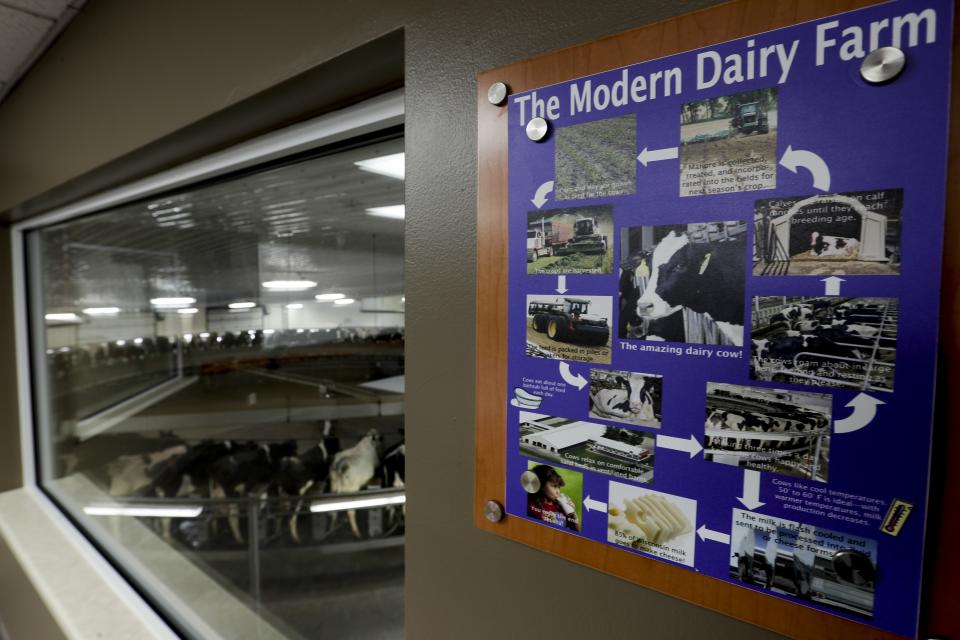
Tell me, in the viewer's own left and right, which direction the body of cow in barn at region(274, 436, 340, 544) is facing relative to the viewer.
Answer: facing away from the viewer and to the right of the viewer

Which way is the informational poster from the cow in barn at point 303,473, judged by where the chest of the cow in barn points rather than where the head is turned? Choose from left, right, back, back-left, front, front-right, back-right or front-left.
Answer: back-right

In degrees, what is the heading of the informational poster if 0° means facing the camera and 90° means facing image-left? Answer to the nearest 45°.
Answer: approximately 45°

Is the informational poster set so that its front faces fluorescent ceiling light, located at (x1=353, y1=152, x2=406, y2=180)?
no

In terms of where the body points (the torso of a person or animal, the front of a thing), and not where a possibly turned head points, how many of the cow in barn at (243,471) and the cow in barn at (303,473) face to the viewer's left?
0

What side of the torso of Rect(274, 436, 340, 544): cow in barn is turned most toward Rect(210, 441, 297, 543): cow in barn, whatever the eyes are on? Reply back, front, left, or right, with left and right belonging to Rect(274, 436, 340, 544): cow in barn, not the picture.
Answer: left

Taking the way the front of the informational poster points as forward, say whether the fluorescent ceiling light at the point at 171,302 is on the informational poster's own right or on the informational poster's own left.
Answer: on the informational poster's own right

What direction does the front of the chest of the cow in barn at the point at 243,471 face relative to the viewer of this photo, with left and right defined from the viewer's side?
facing away from the viewer and to the right of the viewer

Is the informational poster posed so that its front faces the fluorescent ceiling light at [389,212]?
no

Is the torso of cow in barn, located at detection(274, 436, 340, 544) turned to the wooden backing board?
no

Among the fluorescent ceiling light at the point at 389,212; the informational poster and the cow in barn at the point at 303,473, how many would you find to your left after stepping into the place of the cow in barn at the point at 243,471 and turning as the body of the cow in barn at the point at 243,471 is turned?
0

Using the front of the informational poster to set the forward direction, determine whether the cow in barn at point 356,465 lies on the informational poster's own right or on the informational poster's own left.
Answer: on the informational poster's own right

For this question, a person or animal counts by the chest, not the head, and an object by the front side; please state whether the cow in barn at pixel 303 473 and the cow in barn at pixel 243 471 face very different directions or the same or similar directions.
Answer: same or similar directions
